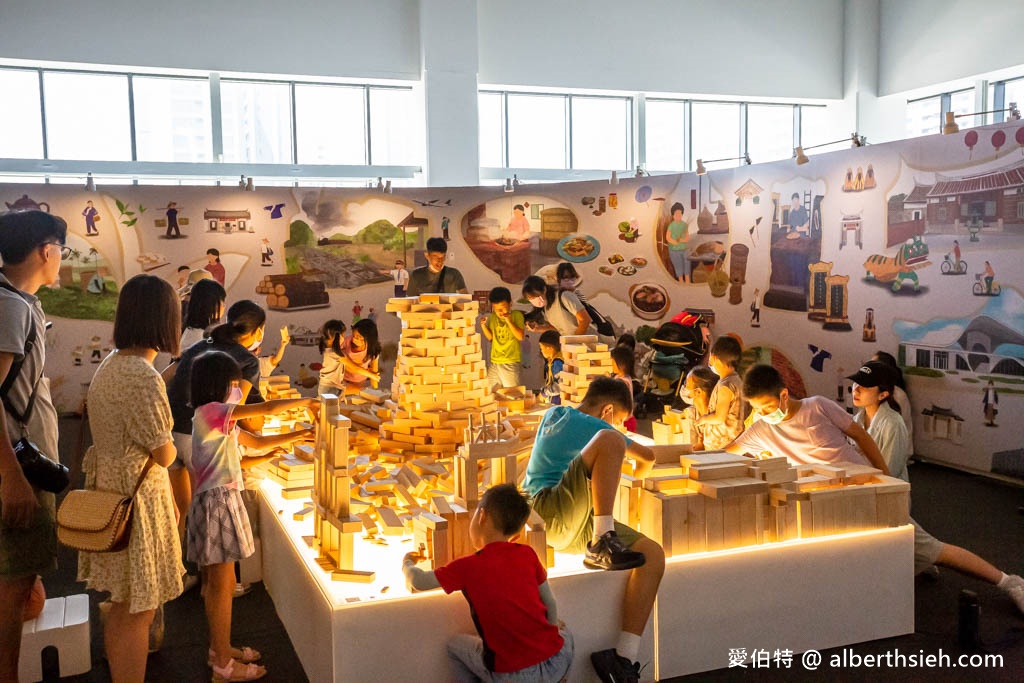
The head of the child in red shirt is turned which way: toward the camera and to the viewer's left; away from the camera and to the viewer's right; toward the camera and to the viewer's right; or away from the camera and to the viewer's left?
away from the camera and to the viewer's left

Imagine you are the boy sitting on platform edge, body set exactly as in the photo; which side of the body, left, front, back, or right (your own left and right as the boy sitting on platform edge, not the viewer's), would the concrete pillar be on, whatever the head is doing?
left

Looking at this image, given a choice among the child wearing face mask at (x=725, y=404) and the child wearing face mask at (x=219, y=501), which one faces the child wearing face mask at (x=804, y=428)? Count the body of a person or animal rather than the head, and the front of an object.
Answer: the child wearing face mask at (x=219, y=501)

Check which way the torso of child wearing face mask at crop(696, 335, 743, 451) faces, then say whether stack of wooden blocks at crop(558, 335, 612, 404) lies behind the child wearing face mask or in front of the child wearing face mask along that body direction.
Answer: in front

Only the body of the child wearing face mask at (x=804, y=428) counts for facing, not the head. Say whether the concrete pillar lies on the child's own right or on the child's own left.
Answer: on the child's own right

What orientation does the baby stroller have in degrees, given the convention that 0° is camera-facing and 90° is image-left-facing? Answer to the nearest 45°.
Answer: approximately 45°

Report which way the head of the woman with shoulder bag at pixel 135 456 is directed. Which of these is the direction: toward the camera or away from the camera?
away from the camera

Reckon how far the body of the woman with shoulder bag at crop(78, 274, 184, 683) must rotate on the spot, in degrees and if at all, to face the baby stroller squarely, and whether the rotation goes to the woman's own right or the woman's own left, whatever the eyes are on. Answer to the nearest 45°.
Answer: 0° — they already face it

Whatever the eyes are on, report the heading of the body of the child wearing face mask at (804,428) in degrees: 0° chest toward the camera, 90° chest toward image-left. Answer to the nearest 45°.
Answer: approximately 45°

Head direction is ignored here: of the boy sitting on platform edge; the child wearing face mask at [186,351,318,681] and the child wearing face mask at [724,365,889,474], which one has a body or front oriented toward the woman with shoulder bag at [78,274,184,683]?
the child wearing face mask at [724,365,889,474]

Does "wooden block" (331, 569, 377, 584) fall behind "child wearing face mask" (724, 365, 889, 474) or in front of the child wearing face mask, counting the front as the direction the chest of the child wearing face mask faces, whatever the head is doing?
in front

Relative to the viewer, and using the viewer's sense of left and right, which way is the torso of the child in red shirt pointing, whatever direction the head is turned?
facing away from the viewer and to the left of the viewer

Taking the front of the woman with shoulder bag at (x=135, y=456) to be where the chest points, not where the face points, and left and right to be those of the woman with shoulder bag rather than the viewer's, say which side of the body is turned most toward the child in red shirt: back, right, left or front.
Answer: right
